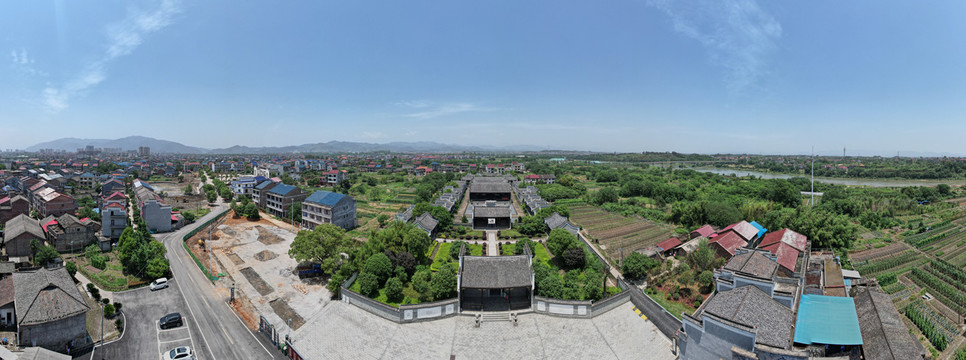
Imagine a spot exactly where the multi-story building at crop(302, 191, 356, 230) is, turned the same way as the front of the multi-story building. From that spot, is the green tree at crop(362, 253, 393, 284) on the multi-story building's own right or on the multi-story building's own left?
on the multi-story building's own left

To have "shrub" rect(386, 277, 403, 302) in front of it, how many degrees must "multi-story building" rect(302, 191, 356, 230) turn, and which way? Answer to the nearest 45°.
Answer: approximately 45° to its left

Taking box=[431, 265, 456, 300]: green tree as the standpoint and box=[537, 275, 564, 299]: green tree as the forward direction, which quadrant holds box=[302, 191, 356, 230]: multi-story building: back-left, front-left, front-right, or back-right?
back-left

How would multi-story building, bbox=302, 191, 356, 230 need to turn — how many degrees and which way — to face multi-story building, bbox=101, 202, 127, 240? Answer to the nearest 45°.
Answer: approximately 45° to its right

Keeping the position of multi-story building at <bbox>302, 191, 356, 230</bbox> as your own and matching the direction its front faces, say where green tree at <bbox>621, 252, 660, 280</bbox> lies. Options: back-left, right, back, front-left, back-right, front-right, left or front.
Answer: left

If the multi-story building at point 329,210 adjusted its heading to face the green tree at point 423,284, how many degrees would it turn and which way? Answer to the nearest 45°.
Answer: approximately 45° to its left

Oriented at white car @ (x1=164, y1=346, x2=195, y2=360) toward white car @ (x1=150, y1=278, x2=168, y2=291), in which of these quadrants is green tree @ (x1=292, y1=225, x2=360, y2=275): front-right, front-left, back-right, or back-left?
front-right

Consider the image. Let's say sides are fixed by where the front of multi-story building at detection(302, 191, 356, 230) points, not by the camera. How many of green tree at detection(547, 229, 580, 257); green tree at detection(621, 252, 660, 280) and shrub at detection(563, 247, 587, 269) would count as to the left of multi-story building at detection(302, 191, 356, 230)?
3

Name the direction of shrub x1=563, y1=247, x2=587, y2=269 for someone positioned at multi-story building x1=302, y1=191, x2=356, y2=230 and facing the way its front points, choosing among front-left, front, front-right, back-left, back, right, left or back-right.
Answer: left

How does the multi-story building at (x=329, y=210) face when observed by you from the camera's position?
facing the viewer and to the left of the viewer

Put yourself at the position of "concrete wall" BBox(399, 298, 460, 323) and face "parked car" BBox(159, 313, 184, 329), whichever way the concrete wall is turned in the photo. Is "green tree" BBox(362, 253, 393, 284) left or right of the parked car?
right
